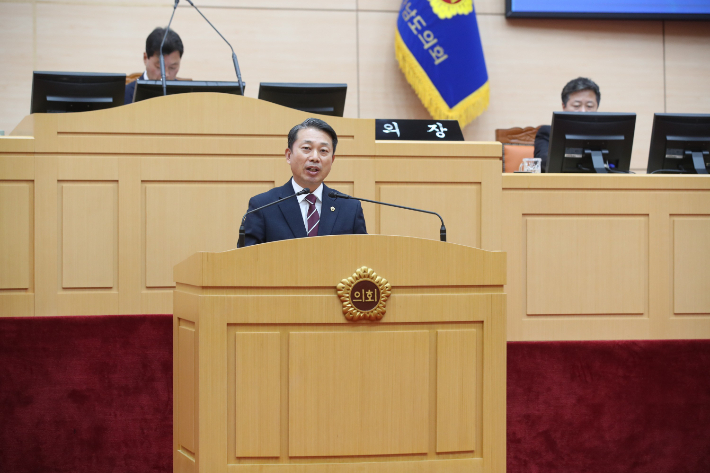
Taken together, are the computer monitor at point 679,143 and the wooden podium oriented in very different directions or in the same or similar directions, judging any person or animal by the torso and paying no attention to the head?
very different directions

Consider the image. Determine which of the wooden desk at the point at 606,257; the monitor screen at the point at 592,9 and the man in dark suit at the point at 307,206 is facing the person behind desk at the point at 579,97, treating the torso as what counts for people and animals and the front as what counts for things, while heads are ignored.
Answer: the monitor screen

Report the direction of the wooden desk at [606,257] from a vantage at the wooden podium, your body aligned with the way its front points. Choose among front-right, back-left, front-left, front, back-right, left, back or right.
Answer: back-left

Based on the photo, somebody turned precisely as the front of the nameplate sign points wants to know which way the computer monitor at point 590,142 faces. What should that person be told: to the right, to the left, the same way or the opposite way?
the opposite way

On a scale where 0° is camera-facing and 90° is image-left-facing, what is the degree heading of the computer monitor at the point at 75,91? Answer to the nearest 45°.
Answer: approximately 180°

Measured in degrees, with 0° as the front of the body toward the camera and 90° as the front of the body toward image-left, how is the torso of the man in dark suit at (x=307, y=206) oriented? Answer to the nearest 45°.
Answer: approximately 0°

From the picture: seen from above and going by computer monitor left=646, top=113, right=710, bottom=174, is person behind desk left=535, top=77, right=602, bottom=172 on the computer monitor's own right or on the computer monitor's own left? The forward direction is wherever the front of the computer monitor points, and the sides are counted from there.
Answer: on the computer monitor's own left

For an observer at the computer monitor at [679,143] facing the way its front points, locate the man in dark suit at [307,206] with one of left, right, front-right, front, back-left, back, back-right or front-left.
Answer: back-left

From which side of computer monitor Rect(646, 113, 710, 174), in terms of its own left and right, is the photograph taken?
back

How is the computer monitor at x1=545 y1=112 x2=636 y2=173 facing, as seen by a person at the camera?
facing away from the viewer
